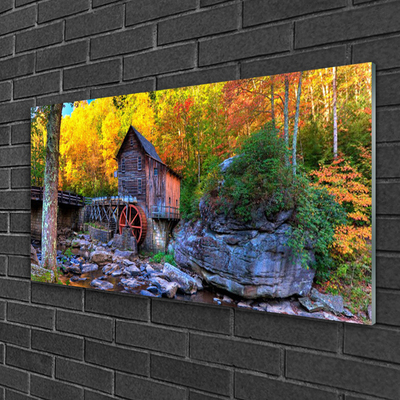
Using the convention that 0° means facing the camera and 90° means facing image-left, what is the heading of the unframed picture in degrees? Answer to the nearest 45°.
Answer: approximately 45°
